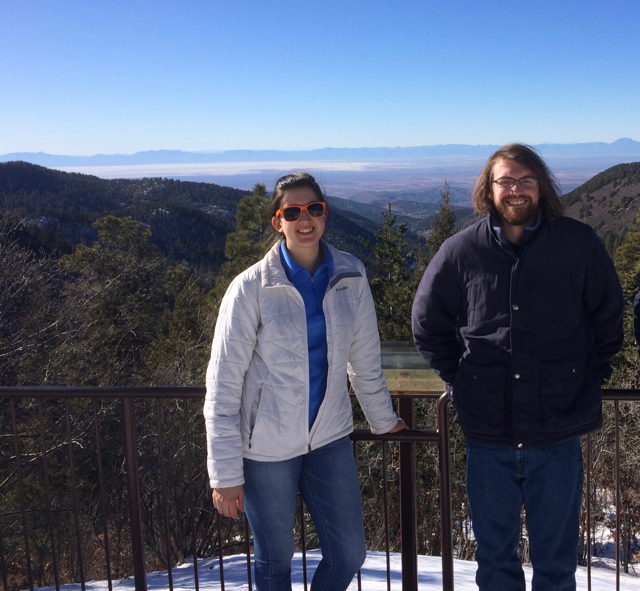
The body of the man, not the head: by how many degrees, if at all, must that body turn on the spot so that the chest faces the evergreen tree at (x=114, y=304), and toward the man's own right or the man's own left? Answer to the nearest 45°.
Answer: approximately 135° to the man's own right

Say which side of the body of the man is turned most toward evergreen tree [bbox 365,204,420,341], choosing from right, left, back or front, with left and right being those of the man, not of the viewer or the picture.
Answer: back

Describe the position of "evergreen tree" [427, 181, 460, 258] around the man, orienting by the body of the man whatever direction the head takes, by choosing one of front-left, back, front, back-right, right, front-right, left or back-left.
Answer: back

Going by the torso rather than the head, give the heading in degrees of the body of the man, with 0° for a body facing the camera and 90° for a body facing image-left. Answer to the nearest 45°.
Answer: approximately 0°

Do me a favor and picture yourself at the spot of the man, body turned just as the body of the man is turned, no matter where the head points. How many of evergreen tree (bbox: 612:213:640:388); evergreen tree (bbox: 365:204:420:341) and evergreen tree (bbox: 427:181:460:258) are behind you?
3
